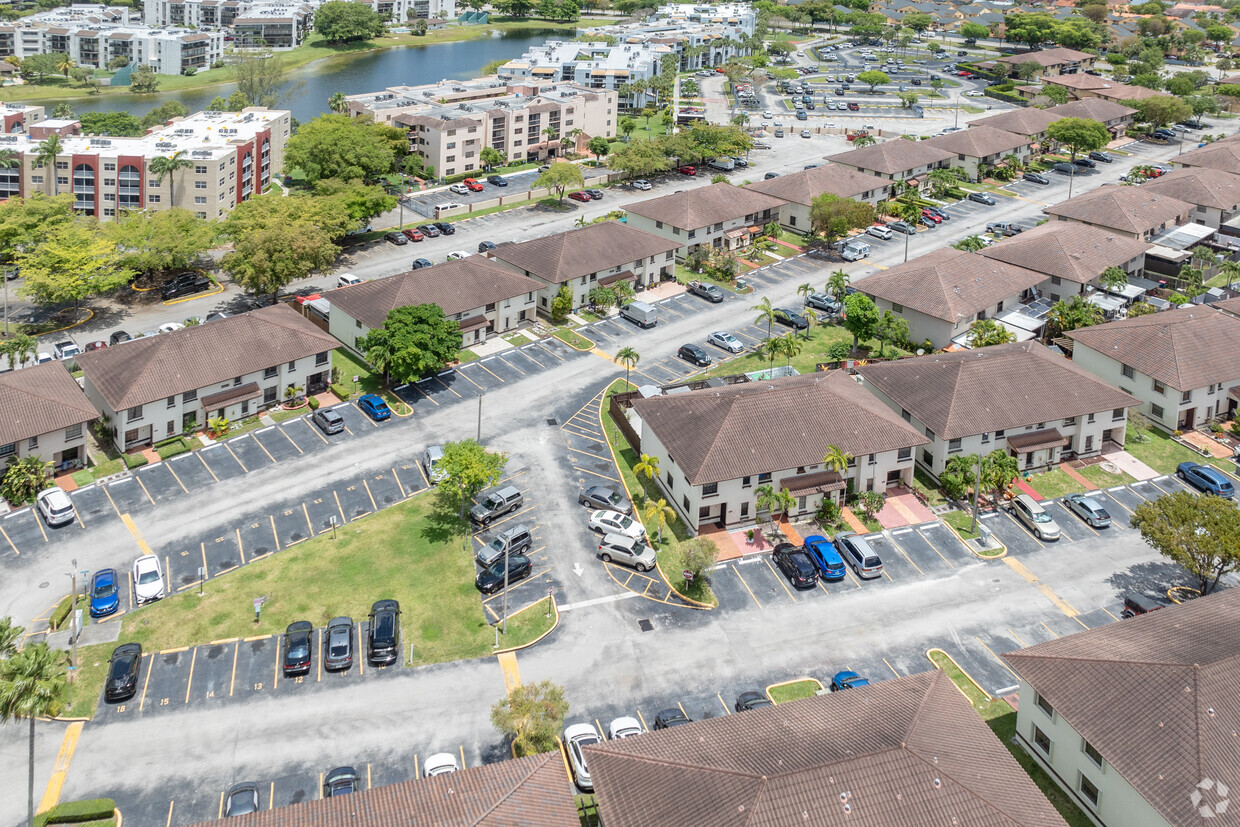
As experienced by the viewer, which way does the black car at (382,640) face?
facing away from the viewer

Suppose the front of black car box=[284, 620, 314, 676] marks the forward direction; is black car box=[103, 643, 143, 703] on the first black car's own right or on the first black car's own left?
on the first black car's own left

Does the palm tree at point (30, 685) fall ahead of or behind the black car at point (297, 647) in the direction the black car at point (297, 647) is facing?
behind

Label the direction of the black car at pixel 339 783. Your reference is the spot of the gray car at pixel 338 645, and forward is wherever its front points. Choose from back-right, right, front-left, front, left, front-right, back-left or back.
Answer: back

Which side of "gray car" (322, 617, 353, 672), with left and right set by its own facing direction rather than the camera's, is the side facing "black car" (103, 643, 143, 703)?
left

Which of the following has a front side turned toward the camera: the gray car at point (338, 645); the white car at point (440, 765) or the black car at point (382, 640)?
the white car

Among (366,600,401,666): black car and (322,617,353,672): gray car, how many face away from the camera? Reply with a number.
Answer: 2

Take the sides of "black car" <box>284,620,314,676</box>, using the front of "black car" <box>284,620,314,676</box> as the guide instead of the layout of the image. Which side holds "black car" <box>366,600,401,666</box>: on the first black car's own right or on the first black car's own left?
on the first black car's own right

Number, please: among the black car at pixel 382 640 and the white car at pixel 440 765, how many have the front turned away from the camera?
1

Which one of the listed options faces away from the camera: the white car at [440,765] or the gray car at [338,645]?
the gray car

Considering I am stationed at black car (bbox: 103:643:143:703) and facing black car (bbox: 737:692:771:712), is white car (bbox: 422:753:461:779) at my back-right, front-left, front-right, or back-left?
front-right

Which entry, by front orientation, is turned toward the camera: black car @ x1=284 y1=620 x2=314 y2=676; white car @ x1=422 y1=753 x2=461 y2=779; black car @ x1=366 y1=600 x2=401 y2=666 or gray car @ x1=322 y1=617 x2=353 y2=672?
the white car

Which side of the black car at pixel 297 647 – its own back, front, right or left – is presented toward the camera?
back

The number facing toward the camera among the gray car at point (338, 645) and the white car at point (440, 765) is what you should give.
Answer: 1

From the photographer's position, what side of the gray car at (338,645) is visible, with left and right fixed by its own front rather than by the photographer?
back

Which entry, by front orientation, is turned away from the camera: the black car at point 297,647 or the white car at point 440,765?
the black car

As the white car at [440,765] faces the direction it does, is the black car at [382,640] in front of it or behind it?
behind
